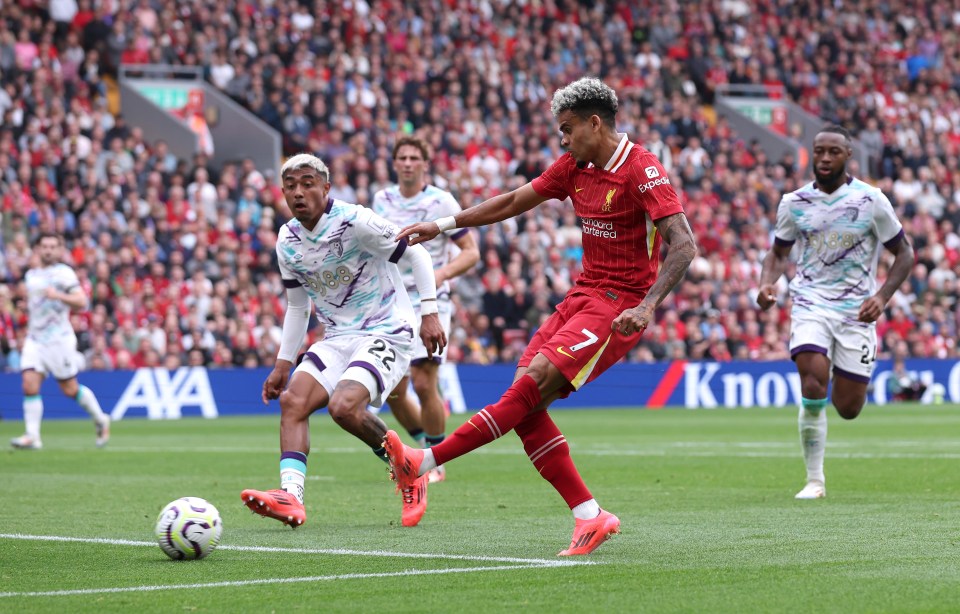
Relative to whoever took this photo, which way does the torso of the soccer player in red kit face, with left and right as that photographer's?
facing the viewer and to the left of the viewer

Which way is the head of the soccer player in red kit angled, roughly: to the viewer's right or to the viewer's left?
to the viewer's left

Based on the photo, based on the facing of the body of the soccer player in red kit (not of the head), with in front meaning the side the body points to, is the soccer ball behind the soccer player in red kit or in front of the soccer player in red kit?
in front
